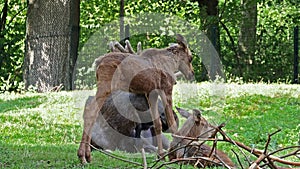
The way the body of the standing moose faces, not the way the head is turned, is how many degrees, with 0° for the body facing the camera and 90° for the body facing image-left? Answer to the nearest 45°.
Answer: approximately 270°

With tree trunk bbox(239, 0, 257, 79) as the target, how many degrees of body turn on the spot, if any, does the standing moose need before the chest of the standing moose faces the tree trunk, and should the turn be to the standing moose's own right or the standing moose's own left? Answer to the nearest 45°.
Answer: approximately 90° to the standing moose's own left

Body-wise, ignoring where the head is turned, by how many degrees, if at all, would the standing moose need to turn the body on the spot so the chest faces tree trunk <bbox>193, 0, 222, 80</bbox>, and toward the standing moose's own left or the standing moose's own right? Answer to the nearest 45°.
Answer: approximately 90° to the standing moose's own left

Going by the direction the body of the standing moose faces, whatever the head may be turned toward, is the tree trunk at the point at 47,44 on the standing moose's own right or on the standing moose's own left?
on the standing moose's own left
